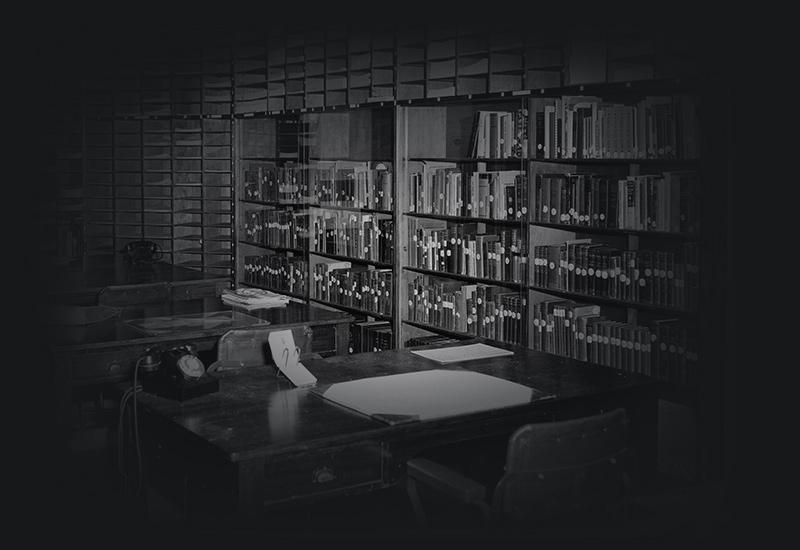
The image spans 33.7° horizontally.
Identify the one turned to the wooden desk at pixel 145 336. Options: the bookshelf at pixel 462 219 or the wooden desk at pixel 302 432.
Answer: the bookshelf

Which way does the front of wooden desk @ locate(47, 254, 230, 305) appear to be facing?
toward the camera

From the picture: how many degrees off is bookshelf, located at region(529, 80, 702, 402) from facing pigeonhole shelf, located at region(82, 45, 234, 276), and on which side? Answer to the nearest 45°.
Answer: approximately 90° to its right

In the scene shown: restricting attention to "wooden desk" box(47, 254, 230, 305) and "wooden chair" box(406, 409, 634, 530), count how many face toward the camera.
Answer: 1

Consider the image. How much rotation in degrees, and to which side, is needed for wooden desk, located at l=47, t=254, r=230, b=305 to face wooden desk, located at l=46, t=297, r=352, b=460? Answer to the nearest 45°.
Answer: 0° — it already faces it

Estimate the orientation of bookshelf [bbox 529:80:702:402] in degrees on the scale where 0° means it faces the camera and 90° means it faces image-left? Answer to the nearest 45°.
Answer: approximately 45°

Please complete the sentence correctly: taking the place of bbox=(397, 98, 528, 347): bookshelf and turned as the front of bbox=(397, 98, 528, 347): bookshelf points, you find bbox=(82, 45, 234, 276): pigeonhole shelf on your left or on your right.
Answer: on your right

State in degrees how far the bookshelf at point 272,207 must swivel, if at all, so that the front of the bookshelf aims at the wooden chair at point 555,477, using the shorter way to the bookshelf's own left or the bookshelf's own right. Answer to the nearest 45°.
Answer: approximately 45° to the bookshelf's own left

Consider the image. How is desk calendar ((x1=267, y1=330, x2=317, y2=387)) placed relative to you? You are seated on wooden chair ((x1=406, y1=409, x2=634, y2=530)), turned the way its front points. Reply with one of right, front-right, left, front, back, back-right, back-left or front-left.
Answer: front

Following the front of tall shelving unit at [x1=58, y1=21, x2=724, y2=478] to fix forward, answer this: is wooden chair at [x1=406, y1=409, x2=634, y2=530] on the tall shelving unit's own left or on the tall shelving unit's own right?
on the tall shelving unit's own left

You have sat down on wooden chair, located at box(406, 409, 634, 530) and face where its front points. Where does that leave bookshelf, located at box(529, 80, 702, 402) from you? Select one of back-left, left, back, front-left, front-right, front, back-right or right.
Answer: front-right

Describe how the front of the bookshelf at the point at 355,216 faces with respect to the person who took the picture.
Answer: facing the viewer and to the left of the viewer
